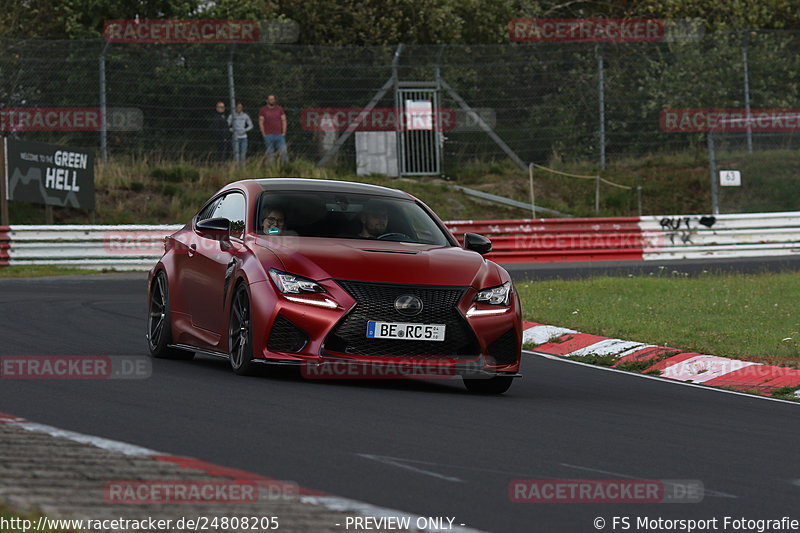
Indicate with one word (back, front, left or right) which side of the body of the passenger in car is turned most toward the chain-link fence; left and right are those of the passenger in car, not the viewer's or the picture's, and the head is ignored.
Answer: back

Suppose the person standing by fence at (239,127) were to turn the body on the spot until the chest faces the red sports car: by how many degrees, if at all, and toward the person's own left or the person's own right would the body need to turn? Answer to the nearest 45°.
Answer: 0° — they already face it

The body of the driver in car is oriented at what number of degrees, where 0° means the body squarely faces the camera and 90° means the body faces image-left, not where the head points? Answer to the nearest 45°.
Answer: approximately 0°

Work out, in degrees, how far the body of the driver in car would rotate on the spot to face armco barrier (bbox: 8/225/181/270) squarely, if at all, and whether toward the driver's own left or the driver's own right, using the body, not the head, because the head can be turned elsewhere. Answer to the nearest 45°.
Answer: approximately 180°

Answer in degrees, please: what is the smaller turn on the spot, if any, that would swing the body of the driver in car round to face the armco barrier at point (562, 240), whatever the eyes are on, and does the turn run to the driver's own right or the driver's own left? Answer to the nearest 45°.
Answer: approximately 180°

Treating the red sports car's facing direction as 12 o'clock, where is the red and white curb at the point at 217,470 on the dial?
The red and white curb is roughly at 2 o'clock from the red sports car.

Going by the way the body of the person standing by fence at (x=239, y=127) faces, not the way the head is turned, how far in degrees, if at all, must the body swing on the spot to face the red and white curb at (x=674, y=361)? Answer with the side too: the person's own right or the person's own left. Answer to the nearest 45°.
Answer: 0° — they already face it

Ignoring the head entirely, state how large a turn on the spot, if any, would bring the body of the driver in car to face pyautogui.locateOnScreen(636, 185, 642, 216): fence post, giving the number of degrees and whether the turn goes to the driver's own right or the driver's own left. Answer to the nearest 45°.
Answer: approximately 180°
